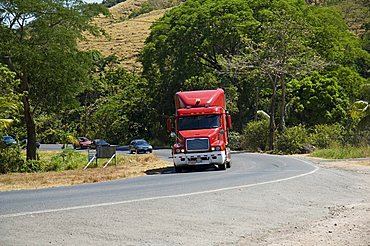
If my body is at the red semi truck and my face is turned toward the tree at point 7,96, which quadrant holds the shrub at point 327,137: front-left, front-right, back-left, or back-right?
back-right

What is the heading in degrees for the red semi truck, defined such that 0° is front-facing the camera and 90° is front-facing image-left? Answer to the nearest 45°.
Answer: approximately 0°

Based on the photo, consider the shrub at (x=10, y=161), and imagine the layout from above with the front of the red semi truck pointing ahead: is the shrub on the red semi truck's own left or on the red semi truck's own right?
on the red semi truck's own right

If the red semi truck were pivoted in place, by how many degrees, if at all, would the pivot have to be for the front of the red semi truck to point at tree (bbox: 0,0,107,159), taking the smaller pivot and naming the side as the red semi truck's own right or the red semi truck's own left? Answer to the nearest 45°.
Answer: approximately 135° to the red semi truck's own right

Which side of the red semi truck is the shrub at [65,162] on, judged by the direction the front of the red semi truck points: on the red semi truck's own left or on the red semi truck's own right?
on the red semi truck's own right

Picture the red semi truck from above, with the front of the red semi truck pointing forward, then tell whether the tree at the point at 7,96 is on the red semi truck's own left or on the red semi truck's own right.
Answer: on the red semi truck's own right

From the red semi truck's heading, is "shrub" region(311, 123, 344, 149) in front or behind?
behind
